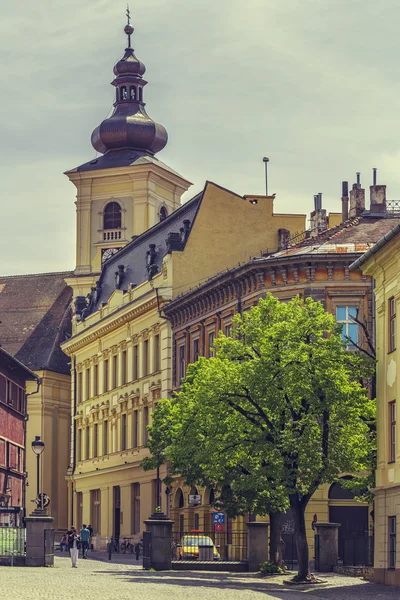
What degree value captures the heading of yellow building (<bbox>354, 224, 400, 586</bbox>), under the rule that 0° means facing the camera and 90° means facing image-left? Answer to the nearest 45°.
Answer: approximately 90°
